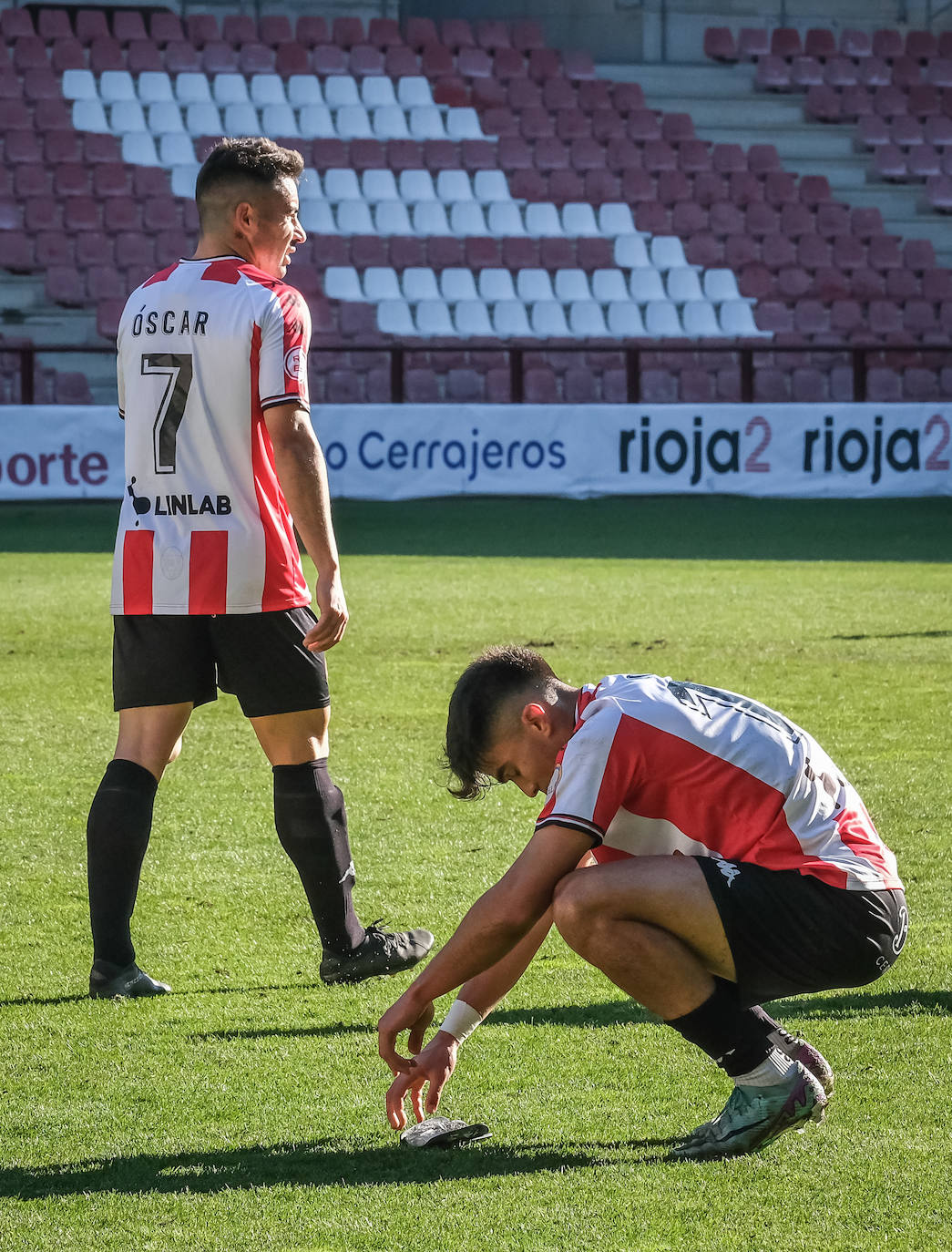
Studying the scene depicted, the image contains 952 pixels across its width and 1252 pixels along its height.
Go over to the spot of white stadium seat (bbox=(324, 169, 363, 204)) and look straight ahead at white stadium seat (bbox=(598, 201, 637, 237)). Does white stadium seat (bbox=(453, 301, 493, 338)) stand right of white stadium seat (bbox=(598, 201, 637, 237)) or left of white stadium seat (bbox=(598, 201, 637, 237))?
right

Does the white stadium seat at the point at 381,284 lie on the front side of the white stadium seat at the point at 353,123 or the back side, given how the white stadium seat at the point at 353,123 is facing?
on the front side

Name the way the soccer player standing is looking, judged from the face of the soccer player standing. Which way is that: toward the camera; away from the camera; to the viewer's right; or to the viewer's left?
to the viewer's right

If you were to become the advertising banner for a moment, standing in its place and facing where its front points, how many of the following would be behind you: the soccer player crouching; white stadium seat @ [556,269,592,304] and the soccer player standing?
1

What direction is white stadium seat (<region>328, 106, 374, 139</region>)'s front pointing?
toward the camera

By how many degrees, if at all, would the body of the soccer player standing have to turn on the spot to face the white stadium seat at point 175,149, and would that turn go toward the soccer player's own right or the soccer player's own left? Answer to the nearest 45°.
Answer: approximately 45° to the soccer player's own left

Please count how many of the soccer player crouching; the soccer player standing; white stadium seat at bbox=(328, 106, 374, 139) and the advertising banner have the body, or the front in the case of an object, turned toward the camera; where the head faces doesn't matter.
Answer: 2

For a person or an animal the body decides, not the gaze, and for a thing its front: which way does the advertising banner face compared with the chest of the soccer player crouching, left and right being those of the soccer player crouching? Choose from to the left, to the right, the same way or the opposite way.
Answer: to the left

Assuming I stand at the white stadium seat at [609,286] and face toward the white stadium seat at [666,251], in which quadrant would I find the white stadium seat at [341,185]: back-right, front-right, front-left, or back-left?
back-left

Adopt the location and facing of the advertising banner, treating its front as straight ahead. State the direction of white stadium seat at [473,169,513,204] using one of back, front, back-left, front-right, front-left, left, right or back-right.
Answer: back

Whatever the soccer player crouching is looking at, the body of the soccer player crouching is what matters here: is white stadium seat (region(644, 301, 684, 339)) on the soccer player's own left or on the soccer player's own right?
on the soccer player's own right

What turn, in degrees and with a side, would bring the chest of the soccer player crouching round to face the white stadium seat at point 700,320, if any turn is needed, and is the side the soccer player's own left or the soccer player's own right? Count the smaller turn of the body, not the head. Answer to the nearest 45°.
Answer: approximately 90° to the soccer player's own right

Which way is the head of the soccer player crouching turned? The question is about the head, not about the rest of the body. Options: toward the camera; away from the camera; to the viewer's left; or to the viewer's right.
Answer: to the viewer's left

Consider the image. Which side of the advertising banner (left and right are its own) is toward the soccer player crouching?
front

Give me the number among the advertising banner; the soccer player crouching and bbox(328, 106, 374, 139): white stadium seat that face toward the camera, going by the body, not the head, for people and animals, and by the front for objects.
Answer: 2

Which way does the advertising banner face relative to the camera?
toward the camera

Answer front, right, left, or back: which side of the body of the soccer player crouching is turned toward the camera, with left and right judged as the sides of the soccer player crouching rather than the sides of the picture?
left

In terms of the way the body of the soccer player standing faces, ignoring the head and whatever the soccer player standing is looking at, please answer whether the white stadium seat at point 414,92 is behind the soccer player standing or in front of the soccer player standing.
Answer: in front
